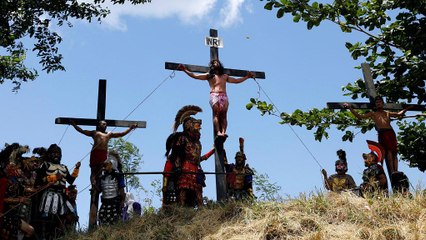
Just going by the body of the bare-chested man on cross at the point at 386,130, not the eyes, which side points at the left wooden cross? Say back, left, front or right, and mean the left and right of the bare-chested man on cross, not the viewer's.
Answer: right

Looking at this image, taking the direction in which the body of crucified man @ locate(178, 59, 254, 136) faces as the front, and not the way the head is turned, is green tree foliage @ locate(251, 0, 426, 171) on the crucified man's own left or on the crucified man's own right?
on the crucified man's own left

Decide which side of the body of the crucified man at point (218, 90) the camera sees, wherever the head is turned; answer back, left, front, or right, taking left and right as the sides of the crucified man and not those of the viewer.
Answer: front

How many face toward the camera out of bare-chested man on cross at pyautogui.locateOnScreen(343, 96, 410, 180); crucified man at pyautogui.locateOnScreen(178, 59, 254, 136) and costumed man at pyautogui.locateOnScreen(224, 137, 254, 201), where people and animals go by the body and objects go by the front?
3

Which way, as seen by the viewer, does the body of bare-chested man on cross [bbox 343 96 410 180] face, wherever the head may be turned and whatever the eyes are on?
toward the camera

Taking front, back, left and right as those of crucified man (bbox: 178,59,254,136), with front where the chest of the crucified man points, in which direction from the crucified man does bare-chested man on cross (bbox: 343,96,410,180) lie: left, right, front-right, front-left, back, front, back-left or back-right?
left

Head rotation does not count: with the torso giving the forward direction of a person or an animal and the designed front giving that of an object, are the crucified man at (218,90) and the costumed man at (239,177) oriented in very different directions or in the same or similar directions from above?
same or similar directions
